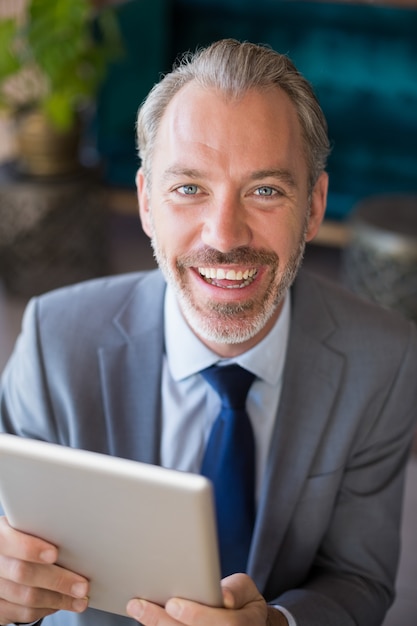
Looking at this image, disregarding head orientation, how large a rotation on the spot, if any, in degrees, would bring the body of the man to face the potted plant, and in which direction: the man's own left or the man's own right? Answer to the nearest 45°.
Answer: approximately 180°

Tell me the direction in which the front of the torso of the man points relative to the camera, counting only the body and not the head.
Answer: toward the camera

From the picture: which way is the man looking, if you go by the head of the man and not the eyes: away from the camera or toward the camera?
toward the camera
